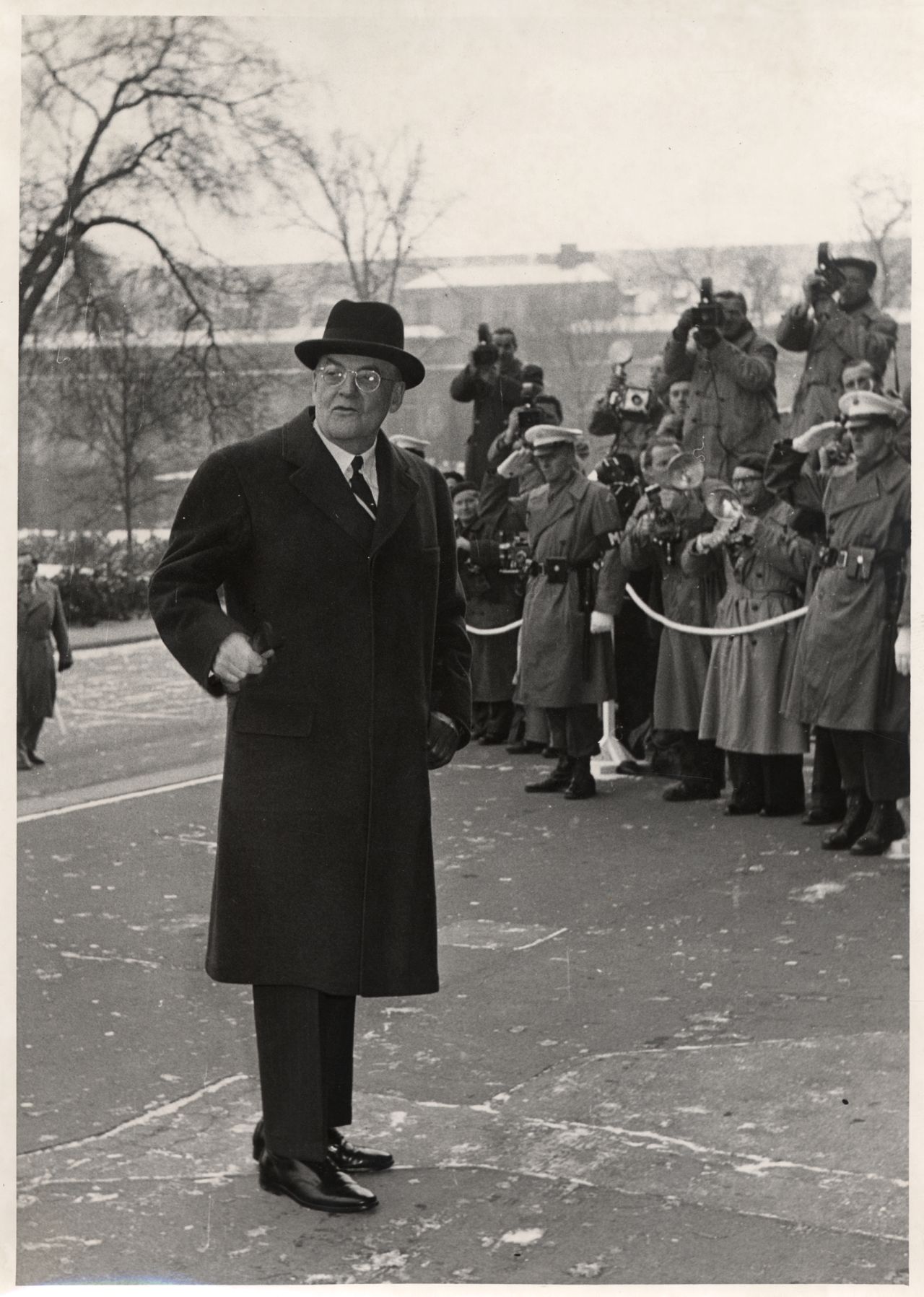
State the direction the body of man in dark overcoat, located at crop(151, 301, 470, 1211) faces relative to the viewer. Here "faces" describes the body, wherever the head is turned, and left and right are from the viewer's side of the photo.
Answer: facing the viewer and to the right of the viewer

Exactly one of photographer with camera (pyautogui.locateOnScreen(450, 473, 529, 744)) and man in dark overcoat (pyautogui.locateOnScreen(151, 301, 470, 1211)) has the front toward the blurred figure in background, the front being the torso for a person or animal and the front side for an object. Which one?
the photographer with camera

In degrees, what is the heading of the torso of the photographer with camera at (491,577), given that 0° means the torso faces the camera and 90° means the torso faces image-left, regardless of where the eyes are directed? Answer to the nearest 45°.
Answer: approximately 45°

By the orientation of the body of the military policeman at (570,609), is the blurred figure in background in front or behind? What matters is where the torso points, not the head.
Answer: in front

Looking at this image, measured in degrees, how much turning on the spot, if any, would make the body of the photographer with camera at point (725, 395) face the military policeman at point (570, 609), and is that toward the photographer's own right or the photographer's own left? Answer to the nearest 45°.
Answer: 0° — they already face them

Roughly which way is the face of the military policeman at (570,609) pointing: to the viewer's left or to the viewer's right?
to the viewer's left

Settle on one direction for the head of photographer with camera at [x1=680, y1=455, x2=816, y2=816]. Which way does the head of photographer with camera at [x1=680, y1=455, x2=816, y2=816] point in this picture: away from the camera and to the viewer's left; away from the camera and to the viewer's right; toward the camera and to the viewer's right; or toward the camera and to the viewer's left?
toward the camera and to the viewer's left

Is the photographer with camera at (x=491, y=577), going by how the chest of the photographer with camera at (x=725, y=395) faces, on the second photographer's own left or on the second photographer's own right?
on the second photographer's own right
